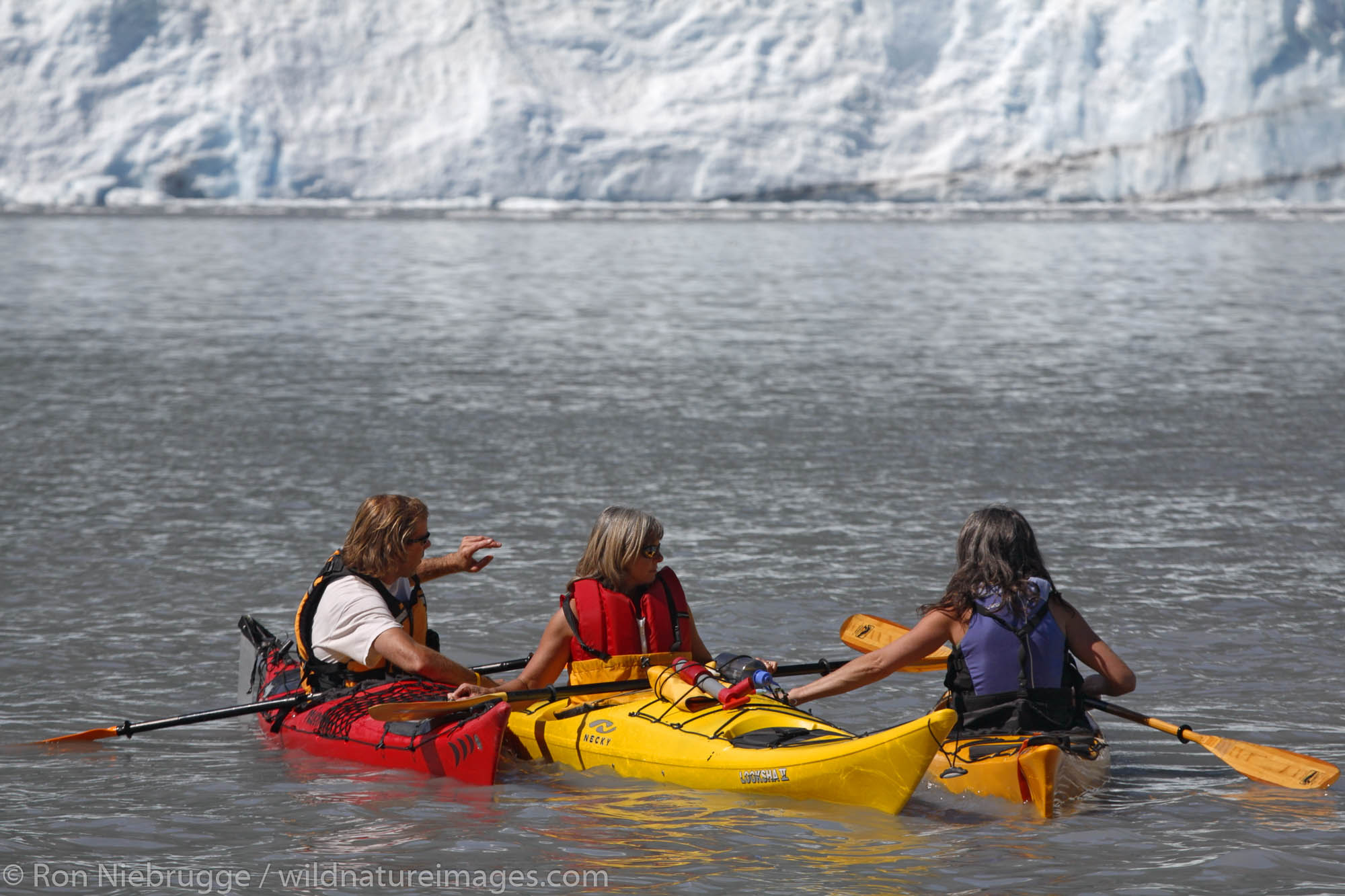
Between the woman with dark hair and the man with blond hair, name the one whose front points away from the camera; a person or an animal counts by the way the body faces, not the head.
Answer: the woman with dark hair

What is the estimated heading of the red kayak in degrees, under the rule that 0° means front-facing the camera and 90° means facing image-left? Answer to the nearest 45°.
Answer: approximately 315°

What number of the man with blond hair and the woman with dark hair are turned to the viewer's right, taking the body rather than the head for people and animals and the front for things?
1

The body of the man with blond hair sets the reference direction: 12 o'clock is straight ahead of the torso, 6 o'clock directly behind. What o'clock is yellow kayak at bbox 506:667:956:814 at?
The yellow kayak is roughly at 1 o'clock from the man with blond hair.

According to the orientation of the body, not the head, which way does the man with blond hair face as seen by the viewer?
to the viewer's right

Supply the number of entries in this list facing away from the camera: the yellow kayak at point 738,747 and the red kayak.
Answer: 0

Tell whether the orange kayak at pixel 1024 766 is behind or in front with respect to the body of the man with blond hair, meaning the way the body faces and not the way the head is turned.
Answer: in front

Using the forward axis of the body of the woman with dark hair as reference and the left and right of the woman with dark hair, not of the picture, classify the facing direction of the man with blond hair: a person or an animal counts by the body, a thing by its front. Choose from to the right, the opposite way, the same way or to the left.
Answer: to the right

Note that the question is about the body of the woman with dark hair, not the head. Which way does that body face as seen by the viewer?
away from the camera

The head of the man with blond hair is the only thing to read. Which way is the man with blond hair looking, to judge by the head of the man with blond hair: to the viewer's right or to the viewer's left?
to the viewer's right

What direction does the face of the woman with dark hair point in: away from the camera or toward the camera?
away from the camera

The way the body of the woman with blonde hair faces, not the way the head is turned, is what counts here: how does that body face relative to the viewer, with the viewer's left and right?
facing the viewer and to the right of the viewer

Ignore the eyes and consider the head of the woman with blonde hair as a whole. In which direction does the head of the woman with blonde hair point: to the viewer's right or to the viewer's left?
to the viewer's right
